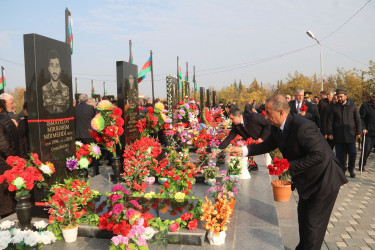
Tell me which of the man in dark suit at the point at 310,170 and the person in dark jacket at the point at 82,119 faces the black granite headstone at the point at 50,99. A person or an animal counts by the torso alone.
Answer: the man in dark suit

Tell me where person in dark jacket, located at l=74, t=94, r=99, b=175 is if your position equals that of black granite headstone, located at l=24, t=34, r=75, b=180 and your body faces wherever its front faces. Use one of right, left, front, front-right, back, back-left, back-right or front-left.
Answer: back-left

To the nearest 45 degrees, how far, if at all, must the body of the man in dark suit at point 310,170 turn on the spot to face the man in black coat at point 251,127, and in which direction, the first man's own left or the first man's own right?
approximately 90° to the first man's own right

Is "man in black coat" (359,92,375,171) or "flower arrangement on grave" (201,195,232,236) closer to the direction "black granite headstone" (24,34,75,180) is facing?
the flower arrangement on grave

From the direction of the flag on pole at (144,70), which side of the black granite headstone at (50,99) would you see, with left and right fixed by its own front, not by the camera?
left

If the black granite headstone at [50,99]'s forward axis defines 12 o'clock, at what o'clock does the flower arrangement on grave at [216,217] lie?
The flower arrangement on grave is roughly at 12 o'clock from the black granite headstone.

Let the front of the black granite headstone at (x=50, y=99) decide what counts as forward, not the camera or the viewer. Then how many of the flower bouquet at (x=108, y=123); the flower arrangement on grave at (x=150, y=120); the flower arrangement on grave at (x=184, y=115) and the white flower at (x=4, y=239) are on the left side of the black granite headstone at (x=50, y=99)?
3

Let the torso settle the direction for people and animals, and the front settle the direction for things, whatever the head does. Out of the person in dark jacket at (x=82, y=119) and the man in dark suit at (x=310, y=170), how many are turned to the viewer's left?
1

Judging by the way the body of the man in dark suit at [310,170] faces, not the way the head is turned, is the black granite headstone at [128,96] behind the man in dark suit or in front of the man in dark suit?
in front

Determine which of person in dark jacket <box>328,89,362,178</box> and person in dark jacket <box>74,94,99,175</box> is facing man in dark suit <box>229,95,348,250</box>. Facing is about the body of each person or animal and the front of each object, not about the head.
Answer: person in dark jacket <box>328,89,362,178</box>

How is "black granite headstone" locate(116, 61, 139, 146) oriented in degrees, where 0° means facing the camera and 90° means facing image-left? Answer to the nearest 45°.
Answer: approximately 315°

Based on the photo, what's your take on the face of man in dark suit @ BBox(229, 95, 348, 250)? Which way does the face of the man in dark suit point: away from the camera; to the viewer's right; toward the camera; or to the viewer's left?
to the viewer's left

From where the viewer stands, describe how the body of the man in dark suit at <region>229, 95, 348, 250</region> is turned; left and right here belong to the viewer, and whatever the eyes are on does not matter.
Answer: facing to the left of the viewer
